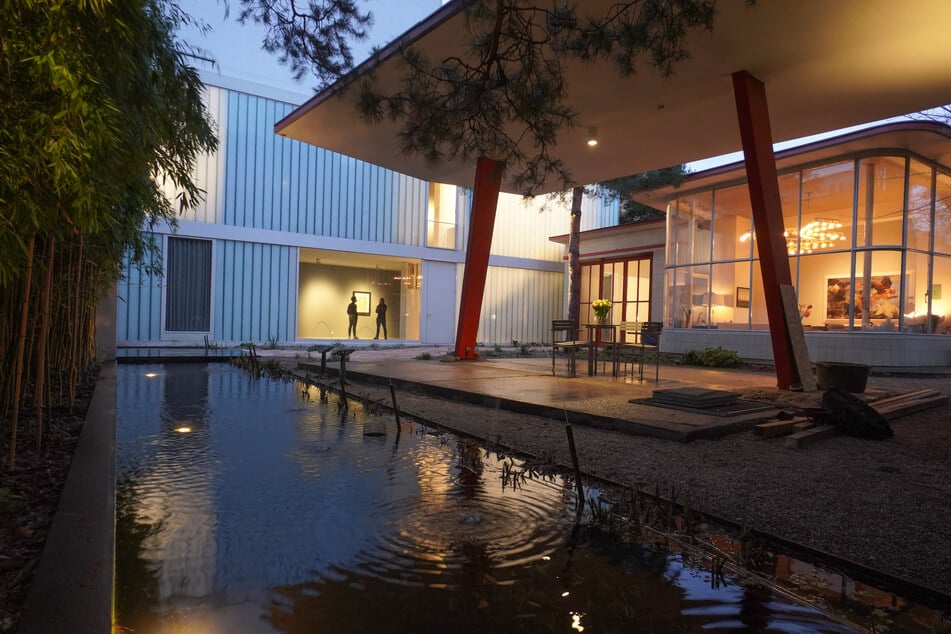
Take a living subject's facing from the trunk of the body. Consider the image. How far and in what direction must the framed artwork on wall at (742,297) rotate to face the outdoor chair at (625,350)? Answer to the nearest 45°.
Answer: approximately 45° to its right

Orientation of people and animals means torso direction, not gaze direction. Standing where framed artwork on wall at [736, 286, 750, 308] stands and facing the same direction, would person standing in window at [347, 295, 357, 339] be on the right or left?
on its right

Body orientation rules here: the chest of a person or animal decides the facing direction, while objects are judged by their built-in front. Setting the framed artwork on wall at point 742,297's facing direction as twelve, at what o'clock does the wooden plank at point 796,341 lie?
The wooden plank is roughly at 12 o'clock from the framed artwork on wall.

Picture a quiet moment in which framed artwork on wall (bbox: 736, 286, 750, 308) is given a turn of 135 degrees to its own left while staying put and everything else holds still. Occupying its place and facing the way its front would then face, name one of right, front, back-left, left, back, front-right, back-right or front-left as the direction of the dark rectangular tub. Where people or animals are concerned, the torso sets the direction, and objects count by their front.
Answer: back-right

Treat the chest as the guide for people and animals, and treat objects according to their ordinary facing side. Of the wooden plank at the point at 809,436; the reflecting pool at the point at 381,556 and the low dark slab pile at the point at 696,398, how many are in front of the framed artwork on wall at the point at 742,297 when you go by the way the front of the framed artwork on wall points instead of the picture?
3

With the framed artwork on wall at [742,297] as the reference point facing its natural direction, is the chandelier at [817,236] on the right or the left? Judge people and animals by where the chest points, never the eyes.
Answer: on its left

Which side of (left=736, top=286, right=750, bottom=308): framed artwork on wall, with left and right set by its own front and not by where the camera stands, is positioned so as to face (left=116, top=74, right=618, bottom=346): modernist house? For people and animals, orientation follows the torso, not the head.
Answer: right

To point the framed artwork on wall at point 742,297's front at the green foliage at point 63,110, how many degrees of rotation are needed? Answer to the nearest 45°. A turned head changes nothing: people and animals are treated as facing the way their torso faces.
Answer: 0° — it already faces it

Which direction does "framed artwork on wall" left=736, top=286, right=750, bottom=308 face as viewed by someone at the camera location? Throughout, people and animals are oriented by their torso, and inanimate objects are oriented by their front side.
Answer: facing the viewer

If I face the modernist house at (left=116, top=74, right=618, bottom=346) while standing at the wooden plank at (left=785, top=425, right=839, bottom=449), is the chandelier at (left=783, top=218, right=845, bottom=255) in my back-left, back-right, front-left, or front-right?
front-right

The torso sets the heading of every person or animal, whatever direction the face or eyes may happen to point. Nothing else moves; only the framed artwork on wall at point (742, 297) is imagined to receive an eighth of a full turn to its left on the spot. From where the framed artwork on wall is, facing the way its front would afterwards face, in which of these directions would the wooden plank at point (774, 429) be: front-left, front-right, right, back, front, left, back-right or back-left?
front-right

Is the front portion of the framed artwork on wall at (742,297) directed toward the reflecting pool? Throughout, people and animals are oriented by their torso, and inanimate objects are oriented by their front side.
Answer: yes

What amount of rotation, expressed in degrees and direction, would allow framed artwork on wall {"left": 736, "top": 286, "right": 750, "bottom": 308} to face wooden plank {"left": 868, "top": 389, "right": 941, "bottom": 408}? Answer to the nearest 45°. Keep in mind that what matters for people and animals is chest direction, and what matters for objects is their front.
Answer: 0° — it already faces it
